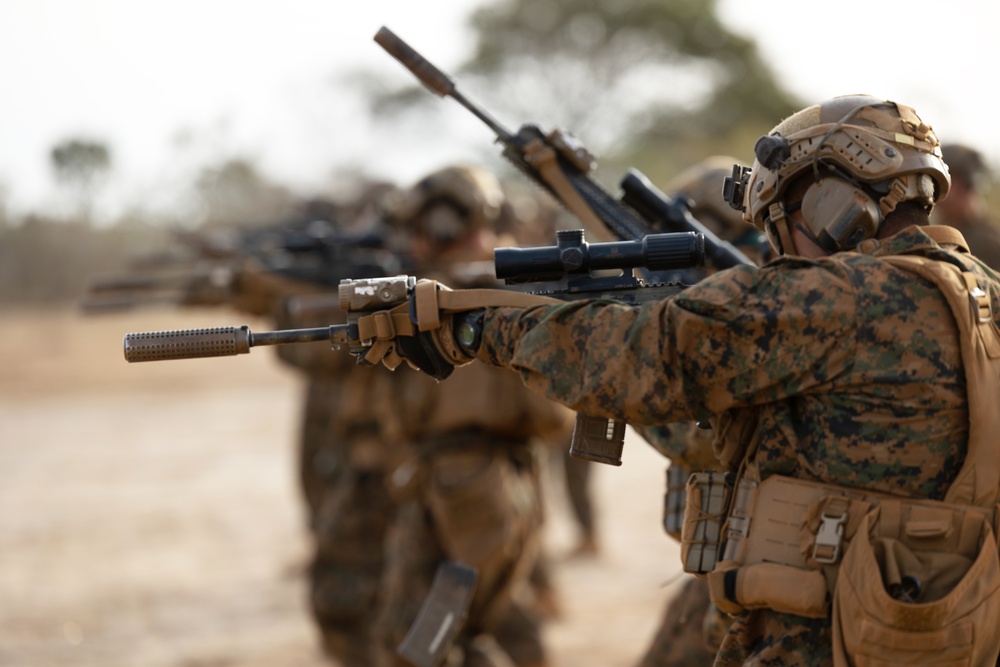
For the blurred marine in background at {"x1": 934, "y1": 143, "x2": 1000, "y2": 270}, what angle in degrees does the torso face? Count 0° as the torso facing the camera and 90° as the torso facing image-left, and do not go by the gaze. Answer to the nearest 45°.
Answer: approximately 90°

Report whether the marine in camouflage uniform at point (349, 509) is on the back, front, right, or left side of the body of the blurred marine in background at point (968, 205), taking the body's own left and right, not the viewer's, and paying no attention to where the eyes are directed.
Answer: front

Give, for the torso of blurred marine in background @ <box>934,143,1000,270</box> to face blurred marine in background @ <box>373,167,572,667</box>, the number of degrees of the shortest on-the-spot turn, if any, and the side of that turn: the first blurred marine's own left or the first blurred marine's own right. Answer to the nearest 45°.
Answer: approximately 45° to the first blurred marine's own left

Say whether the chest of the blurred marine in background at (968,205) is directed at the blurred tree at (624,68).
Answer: no

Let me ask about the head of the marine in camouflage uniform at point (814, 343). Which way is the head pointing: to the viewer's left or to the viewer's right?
to the viewer's left

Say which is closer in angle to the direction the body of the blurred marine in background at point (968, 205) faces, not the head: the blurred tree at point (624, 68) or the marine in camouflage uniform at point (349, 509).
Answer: the marine in camouflage uniform

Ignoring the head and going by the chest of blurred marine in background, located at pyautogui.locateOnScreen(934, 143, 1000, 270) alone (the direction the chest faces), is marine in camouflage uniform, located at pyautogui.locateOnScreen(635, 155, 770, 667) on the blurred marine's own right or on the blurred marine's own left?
on the blurred marine's own left

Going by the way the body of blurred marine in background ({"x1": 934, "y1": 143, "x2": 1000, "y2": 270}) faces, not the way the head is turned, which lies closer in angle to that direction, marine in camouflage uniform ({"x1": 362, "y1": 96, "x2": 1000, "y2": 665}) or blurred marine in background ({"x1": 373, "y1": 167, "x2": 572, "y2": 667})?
the blurred marine in background

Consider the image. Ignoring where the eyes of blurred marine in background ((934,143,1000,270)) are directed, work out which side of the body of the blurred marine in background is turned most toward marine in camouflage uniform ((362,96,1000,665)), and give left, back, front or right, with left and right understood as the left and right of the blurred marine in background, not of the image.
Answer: left

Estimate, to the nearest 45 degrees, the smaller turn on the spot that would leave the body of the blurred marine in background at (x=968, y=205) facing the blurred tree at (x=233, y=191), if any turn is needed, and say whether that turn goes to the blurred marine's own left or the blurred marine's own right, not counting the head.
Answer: approximately 45° to the blurred marine's own right

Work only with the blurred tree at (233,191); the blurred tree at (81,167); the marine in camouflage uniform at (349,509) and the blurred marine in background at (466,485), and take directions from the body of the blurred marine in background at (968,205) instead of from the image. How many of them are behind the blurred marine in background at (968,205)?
0
